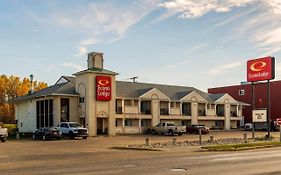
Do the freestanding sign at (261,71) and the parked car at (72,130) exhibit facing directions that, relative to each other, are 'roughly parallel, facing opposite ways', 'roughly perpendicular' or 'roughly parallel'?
roughly perpendicular

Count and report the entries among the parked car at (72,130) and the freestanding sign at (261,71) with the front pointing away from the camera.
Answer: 0

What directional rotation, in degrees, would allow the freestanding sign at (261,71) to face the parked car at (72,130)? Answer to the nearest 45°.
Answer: approximately 45° to its right

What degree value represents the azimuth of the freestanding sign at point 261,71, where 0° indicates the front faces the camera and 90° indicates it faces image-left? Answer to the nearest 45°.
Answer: approximately 45°
